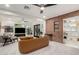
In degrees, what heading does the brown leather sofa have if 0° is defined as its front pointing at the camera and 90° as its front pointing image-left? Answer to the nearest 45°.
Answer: approximately 135°
